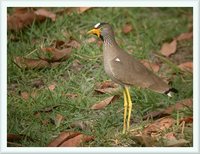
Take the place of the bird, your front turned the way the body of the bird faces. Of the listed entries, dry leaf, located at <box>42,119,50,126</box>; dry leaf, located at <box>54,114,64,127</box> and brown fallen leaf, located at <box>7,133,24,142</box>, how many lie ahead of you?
3

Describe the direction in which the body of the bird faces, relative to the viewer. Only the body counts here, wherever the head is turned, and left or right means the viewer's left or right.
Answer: facing to the left of the viewer

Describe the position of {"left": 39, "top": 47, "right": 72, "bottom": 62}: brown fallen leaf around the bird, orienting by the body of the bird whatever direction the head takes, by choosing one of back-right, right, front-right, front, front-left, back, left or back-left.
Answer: front-right

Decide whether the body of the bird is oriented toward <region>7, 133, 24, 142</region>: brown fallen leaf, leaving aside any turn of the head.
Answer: yes

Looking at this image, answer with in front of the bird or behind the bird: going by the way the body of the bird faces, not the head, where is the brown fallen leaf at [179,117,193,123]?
behind

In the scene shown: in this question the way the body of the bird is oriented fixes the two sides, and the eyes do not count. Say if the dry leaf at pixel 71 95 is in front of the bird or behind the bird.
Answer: in front

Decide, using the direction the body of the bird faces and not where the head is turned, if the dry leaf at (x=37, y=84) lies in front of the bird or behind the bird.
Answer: in front
